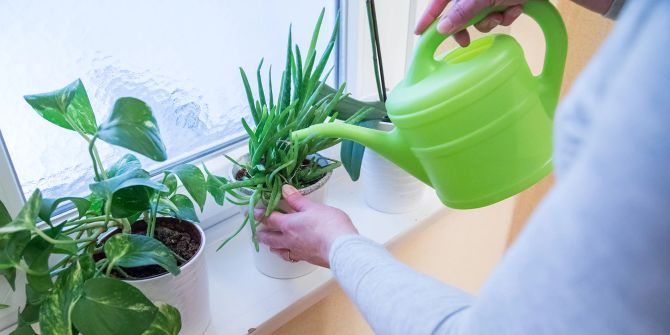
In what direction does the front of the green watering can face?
to the viewer's left
